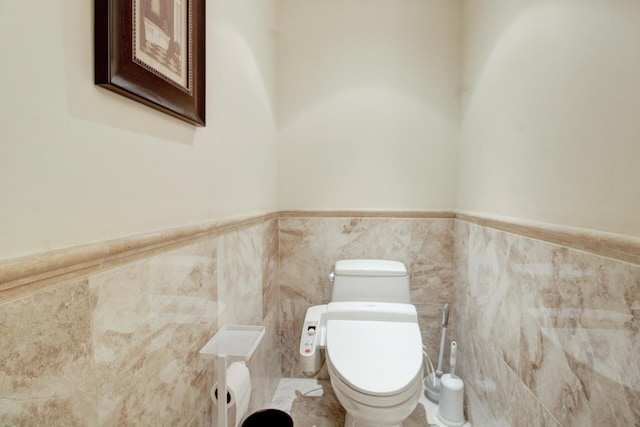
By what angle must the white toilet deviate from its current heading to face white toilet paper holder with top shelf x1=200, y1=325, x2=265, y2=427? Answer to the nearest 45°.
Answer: approximately 45° to its right

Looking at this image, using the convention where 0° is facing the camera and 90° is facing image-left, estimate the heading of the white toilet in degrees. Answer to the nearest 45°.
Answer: approximately 0°
